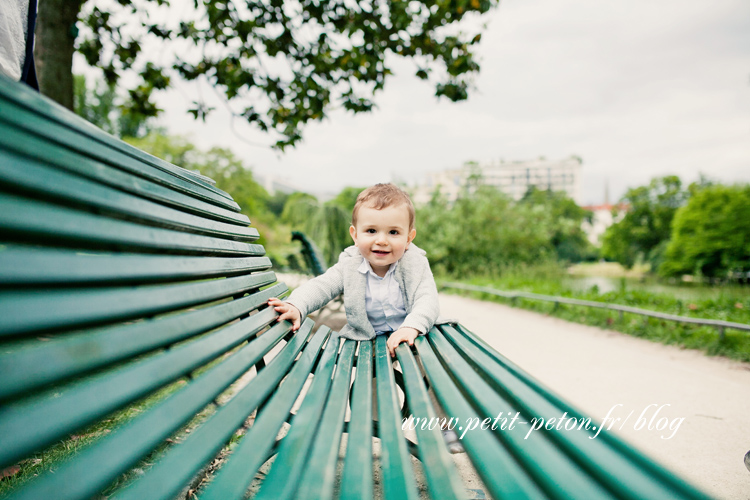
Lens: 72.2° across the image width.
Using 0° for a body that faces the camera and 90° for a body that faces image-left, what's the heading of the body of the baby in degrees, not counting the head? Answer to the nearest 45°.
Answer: approximately 0°

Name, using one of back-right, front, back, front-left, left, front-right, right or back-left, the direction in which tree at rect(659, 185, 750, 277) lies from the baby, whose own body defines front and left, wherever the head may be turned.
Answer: back-left

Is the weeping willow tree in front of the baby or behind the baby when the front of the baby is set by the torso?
behind
